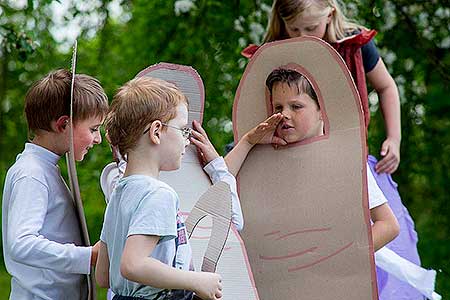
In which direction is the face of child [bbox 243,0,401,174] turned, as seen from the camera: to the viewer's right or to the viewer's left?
to the viewer's left

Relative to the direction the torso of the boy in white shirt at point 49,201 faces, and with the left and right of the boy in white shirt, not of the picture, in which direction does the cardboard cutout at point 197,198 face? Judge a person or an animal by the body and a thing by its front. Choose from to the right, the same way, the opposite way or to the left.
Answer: to the right

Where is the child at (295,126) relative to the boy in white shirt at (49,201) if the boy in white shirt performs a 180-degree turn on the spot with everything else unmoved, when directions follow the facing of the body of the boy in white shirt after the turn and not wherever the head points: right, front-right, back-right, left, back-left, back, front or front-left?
back

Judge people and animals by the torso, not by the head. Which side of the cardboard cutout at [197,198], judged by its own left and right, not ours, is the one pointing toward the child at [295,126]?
left

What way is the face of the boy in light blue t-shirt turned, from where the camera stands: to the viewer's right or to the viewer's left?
to the viewer's right

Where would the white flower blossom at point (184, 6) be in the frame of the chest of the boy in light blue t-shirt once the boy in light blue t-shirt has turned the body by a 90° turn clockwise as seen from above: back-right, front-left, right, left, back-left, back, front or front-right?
back

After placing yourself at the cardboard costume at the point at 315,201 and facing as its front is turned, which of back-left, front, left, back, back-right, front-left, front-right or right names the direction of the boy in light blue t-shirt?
front-right

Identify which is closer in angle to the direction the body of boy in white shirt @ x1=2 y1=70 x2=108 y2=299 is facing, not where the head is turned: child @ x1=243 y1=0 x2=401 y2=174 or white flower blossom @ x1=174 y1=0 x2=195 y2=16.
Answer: the child

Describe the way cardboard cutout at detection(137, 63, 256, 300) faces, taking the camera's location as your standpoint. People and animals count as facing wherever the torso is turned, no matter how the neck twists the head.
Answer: facing the viewer

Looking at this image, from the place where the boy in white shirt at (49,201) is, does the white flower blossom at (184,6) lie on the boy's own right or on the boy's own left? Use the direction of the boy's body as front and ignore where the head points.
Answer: on the boy's own left

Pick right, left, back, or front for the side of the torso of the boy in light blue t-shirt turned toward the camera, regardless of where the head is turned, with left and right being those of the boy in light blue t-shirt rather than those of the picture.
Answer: right

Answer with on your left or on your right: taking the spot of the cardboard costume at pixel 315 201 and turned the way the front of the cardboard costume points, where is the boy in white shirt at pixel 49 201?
on your right

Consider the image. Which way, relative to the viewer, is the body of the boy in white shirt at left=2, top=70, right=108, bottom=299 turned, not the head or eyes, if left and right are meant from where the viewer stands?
facing to the right of the viewer

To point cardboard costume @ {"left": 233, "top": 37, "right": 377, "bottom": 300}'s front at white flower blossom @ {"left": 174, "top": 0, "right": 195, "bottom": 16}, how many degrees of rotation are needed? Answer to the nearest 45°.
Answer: approximately 180°

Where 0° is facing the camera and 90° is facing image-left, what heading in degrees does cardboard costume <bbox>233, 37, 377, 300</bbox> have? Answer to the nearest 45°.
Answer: approximately 0°
